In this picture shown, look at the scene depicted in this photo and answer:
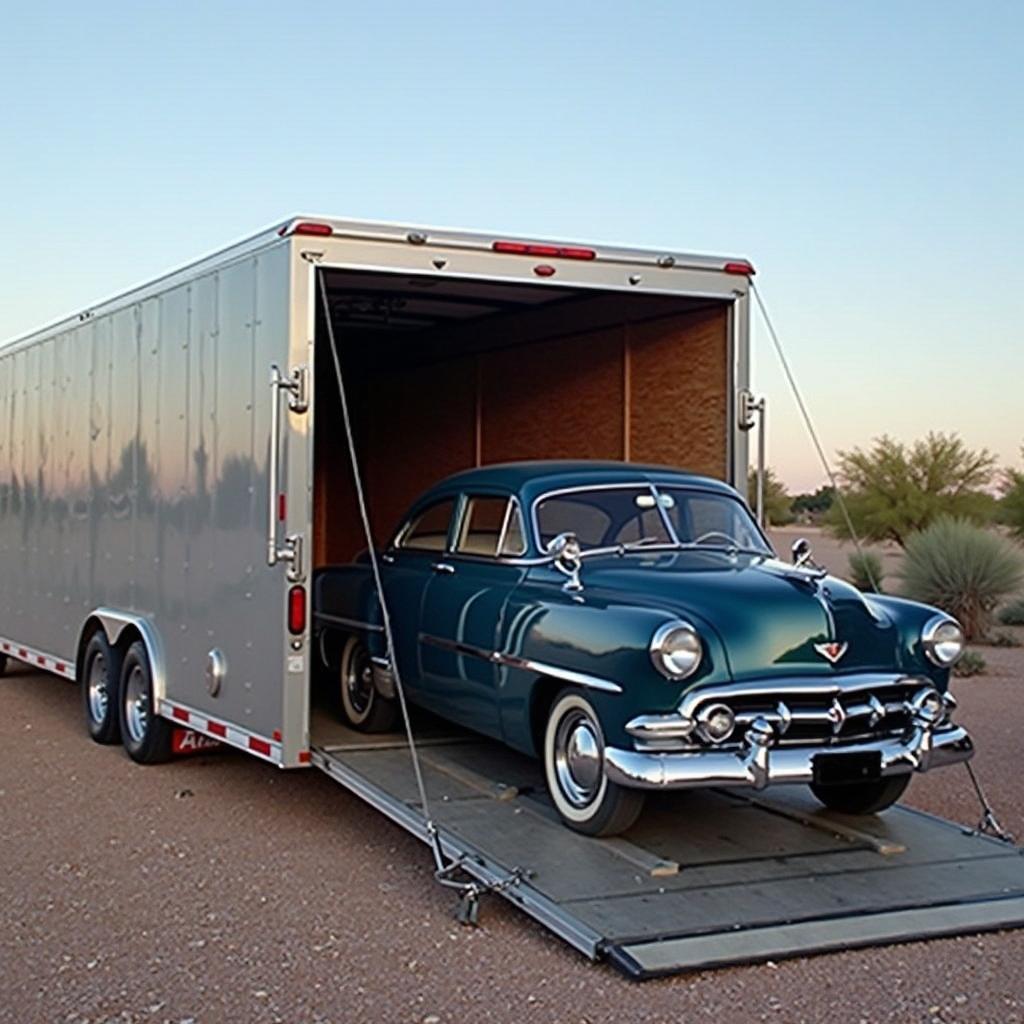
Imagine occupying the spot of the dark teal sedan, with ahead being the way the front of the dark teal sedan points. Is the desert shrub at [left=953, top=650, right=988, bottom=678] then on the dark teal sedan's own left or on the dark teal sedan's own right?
on the dark teal sedan's own left

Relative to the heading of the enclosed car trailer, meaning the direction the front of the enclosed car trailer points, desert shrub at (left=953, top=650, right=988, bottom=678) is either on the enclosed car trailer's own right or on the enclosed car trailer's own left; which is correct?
on the enclosed car trailer's own right

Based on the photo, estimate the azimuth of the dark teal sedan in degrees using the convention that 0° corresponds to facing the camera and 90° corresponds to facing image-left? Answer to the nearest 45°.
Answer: approximately 315°

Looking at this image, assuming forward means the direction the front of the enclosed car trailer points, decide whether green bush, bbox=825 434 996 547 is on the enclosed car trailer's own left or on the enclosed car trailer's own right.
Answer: on the enclosed car trailer's own right

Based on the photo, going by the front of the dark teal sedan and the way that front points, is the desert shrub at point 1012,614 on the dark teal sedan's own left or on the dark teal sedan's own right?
on the dark teal sedan's own left

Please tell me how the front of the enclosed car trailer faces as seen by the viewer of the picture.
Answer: facing away from the viewer and to the left of the viewer

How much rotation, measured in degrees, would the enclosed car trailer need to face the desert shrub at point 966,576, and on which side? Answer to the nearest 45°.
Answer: approximately 90° to its right
